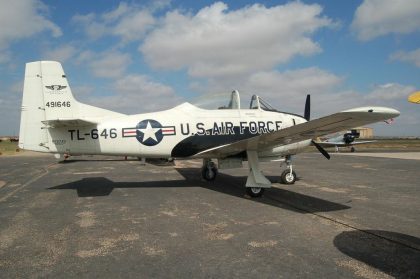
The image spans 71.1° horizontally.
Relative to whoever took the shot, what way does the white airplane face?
facing away from the viewer and to the right of the viewer
